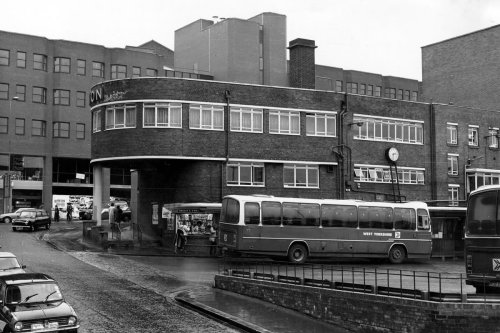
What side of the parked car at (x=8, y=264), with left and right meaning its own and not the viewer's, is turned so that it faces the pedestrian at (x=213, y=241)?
left

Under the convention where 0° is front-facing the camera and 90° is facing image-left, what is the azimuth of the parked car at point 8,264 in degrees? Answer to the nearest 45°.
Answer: approximately 315°

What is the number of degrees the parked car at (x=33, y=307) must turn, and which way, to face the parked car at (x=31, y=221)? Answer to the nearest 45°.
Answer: approximately 135° to its left

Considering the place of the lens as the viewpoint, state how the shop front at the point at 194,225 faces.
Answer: facing the viewer

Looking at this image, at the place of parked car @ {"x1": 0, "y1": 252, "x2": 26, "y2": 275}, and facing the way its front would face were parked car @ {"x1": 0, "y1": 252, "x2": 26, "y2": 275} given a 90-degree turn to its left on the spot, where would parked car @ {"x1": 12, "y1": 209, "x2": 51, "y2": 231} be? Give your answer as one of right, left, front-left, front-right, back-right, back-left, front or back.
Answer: front-left

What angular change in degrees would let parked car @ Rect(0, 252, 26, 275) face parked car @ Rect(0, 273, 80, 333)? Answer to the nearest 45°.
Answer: approximately 45° to its right

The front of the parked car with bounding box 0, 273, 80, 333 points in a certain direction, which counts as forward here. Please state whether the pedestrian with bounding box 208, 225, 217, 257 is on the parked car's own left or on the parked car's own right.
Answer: on the parked car's own left

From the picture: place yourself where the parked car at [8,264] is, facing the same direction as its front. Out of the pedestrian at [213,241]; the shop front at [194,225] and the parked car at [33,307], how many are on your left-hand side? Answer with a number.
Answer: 2

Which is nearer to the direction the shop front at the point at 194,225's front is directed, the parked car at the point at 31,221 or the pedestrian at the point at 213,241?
the pedestrian

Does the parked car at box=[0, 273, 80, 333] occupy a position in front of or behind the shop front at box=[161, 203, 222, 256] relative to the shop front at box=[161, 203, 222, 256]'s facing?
in front

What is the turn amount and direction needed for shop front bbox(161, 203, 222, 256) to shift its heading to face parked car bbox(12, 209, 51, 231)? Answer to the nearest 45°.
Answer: approximately 135° to its right
